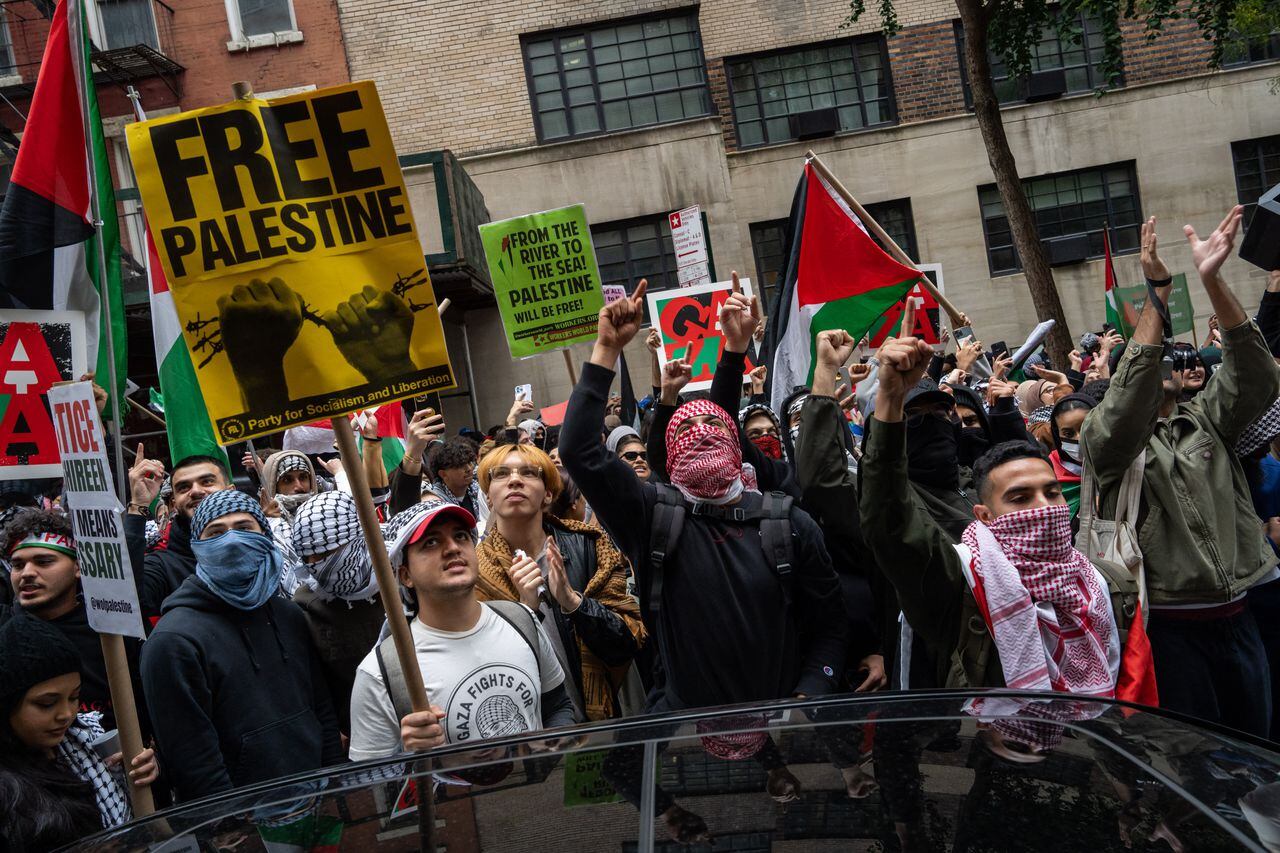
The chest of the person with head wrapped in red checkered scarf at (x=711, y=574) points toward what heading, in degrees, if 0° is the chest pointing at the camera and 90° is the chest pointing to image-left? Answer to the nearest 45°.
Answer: approximately 0°

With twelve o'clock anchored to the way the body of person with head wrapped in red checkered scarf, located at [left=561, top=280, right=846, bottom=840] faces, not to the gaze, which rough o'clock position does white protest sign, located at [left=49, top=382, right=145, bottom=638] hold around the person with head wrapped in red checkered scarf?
The white protest sign is roughly at 3 o'clock from the person with head wrapped in red checkered scarf.

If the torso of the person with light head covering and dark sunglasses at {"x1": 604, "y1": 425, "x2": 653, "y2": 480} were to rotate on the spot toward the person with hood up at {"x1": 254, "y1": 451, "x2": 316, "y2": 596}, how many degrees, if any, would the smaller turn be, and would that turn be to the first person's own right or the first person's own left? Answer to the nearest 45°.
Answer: approximately 135° to the first person's own right

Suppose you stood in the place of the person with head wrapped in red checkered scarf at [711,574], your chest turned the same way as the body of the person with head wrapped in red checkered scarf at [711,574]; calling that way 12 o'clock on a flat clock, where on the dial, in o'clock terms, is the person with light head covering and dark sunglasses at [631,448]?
the person with light head covering and dark sunglasses at [631,448] is roughly at 6 o'clock from the person with head wrapped in red checkered scarf at [711,574].

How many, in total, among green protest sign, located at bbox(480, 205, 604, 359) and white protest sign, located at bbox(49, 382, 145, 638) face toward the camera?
2

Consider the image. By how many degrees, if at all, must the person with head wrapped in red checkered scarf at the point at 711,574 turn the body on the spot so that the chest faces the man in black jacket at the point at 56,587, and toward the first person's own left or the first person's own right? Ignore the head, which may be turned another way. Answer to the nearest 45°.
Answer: approximately 90° to the first person's own right
